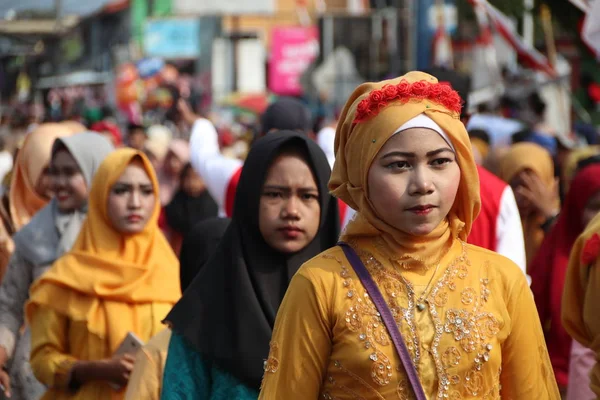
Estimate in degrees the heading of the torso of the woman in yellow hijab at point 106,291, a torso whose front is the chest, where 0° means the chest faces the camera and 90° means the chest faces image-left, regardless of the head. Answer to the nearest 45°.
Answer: approximately 315°

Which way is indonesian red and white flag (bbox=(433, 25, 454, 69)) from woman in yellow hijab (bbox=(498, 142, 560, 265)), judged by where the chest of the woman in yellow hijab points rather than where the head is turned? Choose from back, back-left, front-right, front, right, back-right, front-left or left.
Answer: back-right

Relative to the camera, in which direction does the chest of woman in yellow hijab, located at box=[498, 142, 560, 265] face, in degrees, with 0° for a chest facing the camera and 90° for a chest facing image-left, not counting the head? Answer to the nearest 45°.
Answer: approximately 45°

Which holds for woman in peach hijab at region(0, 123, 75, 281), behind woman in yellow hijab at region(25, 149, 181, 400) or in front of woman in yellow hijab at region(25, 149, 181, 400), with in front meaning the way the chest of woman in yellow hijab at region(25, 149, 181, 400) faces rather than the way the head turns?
behind

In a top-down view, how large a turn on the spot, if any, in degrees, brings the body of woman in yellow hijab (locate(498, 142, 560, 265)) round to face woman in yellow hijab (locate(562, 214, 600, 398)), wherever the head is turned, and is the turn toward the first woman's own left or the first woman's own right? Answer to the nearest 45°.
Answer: approximately 45° to the first woman's own left

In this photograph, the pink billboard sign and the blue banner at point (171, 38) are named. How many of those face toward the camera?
2

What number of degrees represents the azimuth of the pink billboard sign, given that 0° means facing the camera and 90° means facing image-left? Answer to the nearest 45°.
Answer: approximately 0°
